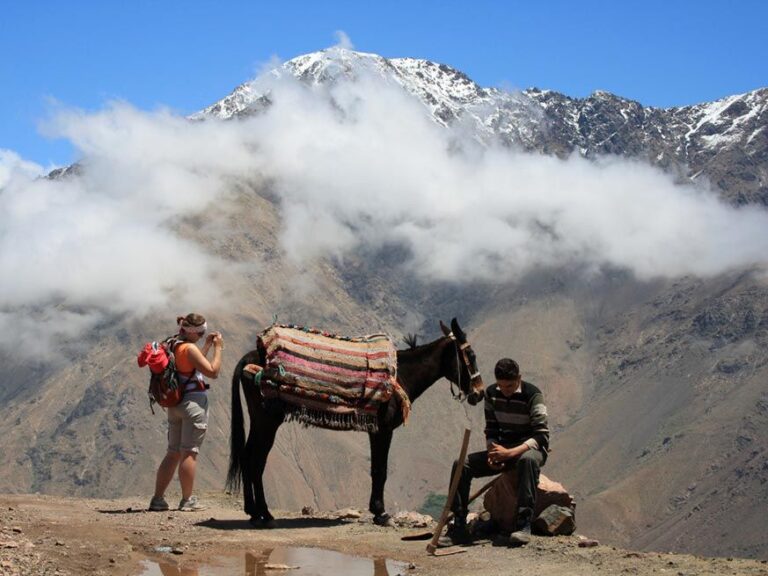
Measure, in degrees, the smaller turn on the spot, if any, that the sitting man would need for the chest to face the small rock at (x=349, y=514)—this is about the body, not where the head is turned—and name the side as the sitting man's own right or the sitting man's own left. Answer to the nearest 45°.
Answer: approximately 90° to the sitting man's own right

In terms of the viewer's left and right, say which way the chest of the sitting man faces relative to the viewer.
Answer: facing the viewer and to the left of the viewer

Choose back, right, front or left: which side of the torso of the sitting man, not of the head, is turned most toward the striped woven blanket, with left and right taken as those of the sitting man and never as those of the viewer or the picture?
right

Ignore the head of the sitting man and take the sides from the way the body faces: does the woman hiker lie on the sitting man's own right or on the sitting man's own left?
on the sitting man's own right
